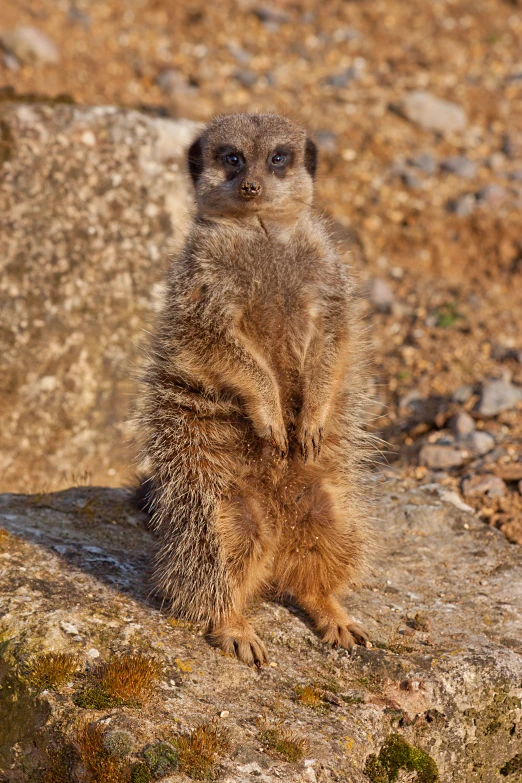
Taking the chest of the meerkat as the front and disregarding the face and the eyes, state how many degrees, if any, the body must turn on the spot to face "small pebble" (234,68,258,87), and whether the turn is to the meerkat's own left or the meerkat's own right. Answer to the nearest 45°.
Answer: approximately 180°

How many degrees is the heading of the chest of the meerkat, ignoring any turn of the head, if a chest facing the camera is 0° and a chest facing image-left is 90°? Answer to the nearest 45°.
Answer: approximately 0°

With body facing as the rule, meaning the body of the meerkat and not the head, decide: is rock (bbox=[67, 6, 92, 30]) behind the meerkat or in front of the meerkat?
behind

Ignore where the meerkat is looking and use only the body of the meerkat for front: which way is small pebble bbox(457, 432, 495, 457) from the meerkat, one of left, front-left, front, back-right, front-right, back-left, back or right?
back-left

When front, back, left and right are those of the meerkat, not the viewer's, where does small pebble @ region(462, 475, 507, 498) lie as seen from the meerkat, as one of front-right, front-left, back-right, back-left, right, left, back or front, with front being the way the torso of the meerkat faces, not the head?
back-left

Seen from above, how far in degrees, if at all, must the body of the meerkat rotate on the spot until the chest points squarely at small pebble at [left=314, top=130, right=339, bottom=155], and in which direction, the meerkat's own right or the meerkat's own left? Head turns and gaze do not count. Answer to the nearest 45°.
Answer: approximately 180°

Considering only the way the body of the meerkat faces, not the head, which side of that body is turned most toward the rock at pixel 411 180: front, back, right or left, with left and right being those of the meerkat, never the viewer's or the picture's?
back

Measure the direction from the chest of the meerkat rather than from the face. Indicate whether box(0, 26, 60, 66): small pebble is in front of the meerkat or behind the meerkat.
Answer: behind
